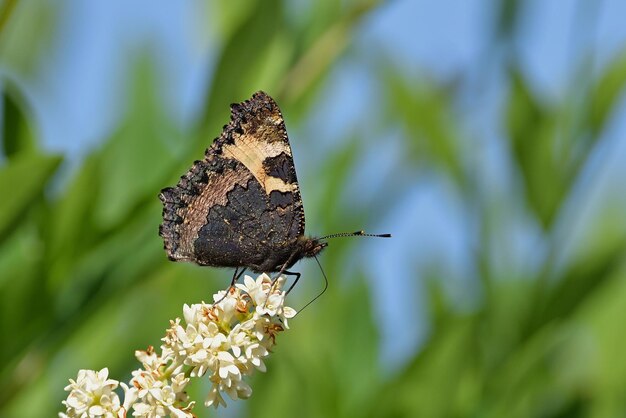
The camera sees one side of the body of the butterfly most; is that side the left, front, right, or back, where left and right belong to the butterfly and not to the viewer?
right

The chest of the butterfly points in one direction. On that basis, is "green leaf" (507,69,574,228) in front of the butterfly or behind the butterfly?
in front
